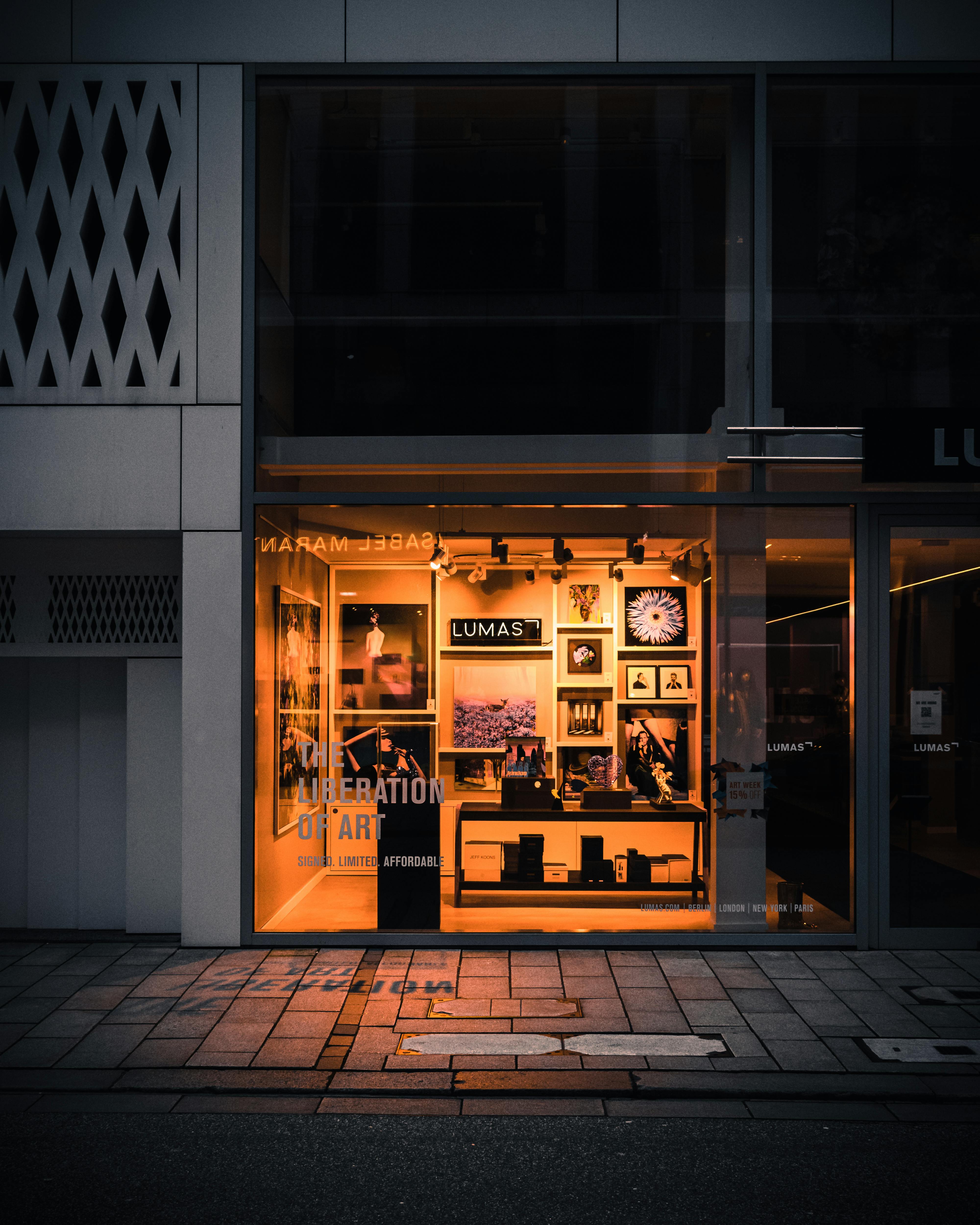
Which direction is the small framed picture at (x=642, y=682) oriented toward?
toward the camera

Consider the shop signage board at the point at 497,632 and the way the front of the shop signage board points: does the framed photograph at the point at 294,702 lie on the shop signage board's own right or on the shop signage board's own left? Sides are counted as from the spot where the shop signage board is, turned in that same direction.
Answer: on the shop signage board's own right

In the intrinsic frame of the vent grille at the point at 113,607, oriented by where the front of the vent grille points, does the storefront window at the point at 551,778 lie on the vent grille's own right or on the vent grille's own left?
on the vent grille's own left

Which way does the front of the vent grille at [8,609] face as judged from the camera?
facing the viewer

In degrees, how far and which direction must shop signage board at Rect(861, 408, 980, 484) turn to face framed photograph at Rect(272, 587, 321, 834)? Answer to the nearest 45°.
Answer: approximately 90° to its right

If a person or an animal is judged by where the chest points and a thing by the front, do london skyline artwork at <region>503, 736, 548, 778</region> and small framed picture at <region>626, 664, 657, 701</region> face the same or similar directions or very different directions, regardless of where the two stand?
same or similar directions

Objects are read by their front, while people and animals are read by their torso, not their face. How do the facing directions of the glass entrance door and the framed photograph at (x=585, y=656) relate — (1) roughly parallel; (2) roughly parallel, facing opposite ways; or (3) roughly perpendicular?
roughly parallel

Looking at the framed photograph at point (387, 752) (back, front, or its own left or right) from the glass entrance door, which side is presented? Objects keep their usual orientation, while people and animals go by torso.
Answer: left

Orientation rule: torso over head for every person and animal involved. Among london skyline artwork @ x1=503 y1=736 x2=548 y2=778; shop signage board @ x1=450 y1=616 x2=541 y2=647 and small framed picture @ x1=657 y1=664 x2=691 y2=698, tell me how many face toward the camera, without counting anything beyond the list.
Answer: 3

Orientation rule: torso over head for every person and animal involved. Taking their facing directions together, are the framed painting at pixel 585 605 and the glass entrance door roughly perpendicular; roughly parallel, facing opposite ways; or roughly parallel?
roughly parallel

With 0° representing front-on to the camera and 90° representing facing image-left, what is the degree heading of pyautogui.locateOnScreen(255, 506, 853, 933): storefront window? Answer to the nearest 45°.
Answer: approximately 0°
